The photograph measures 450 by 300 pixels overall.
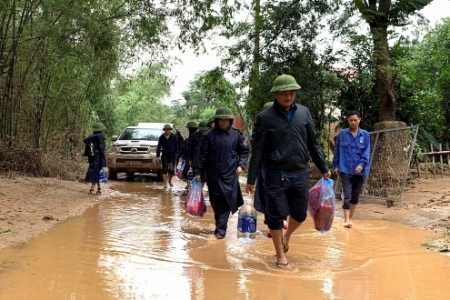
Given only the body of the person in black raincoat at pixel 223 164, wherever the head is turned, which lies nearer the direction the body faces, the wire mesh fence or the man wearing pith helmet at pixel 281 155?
the man wearing pith helmet

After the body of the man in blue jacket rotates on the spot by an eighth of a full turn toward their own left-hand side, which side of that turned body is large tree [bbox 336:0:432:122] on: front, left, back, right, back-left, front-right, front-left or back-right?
back-left

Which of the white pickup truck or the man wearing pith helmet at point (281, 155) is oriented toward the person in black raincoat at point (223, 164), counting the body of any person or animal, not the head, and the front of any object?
the white pickup truck

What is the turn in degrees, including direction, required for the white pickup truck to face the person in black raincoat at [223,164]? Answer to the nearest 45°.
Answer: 0° — it already faces them

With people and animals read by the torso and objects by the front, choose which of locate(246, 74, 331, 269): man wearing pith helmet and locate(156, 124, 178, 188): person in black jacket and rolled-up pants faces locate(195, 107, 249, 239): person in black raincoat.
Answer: locate(156, 124, 178, 188): person in black jacket and rolled-up pants

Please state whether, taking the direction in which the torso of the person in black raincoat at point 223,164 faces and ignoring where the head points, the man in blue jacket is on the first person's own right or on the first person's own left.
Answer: on the first person's own left

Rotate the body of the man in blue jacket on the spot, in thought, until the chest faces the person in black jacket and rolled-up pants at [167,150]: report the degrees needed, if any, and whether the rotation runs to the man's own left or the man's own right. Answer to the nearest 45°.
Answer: approximately 135° to the man's own right

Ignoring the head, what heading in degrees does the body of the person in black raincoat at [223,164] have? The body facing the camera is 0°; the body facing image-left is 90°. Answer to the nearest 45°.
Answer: approximately 0°

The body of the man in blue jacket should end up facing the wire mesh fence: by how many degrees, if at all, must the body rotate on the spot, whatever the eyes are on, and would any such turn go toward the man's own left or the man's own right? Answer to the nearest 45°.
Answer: approximately 180°
